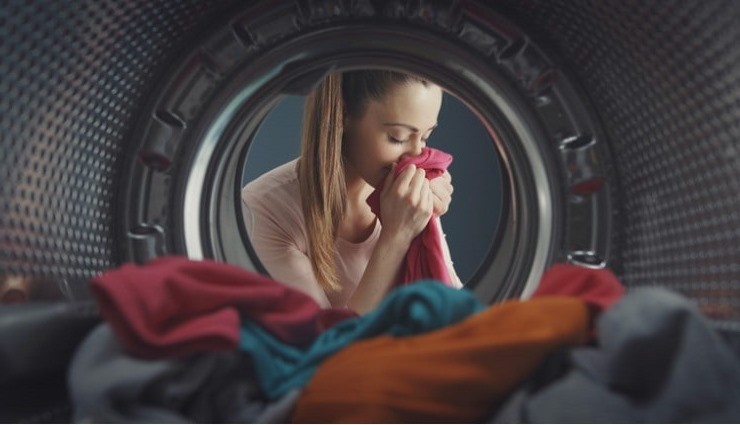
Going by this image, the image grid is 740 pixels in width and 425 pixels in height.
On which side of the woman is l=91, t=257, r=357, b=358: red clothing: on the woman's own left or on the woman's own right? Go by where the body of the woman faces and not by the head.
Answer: on the woman's own right

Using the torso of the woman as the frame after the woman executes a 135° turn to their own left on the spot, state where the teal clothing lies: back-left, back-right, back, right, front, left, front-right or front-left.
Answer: back

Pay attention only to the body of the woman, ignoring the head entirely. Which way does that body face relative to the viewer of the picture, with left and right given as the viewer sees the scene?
facing the viewer and to the right of the viewer

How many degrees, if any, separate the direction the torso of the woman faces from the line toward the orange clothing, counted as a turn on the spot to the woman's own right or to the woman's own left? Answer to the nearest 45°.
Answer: approximately 45° to the woman's own right

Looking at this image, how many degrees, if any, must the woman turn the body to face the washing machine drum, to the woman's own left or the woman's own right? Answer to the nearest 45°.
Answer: approximately 45° to the woman's own right
